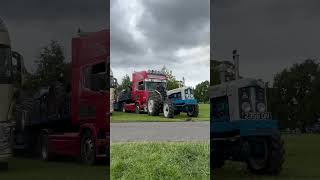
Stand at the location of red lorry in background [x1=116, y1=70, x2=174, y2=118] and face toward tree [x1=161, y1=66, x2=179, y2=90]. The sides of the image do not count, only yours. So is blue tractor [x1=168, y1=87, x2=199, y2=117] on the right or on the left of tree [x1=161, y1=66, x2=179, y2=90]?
right

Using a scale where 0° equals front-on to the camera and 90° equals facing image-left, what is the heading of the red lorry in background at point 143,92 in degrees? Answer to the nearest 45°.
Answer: approximately 315°
